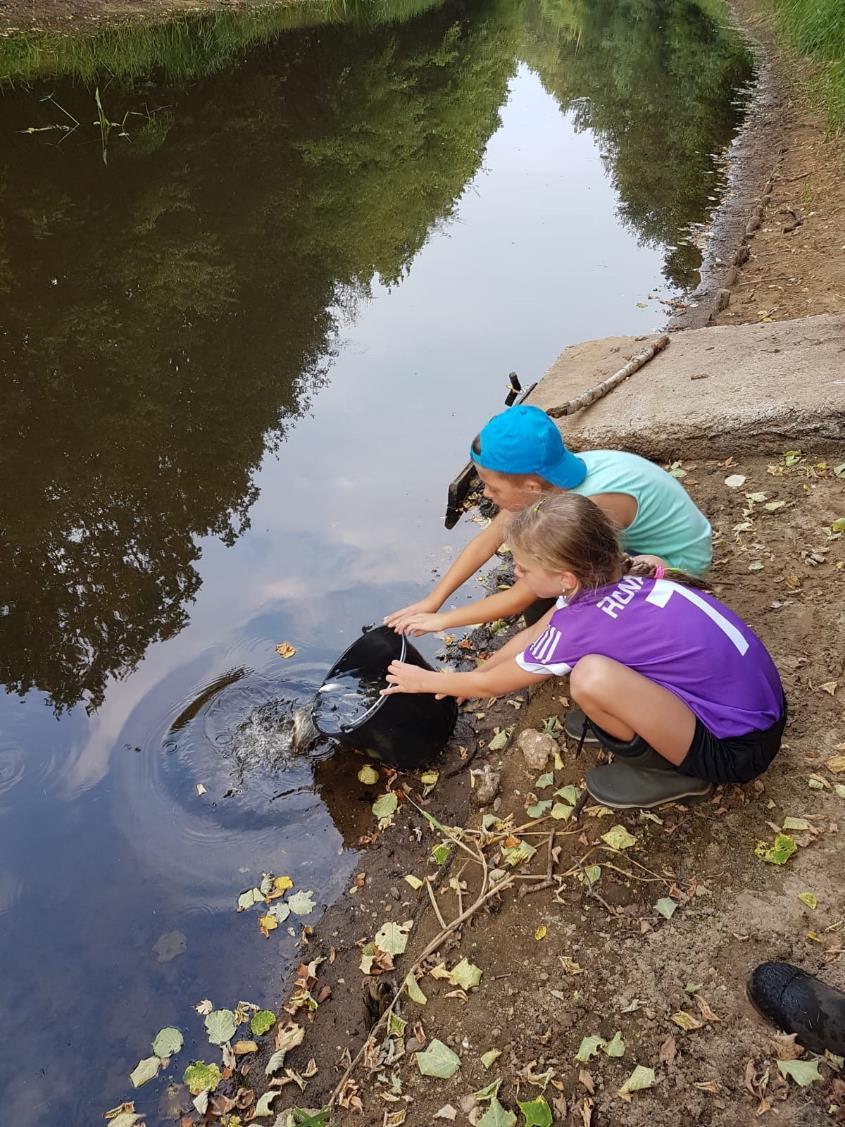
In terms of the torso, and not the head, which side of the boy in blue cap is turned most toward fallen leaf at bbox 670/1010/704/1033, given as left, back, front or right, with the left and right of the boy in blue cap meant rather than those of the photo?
left

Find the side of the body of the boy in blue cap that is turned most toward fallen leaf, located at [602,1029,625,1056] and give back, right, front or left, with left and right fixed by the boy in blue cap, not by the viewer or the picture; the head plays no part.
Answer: left

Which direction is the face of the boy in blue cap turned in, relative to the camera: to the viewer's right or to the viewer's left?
to the viewer's left

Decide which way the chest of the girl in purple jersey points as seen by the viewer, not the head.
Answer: to the viewer's left

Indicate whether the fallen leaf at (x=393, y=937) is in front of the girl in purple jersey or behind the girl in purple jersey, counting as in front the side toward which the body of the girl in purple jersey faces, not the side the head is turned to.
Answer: in front

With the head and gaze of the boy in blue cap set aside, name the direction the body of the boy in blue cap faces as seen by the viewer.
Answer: to the viewer's left

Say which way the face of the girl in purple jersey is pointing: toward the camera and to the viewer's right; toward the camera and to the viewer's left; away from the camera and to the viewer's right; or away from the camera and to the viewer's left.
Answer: away from the camera and to the viewer's left

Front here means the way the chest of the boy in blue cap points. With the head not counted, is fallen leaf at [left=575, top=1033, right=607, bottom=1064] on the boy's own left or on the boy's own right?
on the boy's own left

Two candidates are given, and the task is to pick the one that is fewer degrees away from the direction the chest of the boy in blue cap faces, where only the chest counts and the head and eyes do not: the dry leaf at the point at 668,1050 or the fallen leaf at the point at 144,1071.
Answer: the fallen leaf

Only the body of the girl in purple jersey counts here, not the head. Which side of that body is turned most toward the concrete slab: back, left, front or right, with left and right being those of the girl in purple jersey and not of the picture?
right

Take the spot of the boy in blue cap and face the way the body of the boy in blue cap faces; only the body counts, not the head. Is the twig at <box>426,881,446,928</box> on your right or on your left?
on your left

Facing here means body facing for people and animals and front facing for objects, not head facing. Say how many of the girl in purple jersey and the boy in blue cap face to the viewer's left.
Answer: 2
